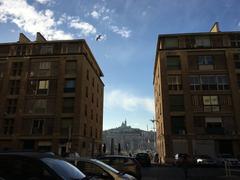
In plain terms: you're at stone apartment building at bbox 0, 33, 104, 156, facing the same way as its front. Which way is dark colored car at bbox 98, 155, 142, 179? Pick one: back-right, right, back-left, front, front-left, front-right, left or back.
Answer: front

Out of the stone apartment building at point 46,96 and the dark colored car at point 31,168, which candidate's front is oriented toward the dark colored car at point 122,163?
the stone apartment building

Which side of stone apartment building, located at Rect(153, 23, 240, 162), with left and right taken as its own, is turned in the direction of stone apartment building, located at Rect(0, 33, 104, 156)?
right

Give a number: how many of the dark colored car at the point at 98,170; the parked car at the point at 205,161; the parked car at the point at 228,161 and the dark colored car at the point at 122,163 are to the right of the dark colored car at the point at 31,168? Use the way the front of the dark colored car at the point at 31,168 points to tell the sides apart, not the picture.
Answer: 0

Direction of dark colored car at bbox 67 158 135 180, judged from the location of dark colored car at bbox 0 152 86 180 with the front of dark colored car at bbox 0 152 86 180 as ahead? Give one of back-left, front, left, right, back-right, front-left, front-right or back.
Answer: left

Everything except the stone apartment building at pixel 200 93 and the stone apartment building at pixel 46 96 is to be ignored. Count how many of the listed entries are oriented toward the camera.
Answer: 2

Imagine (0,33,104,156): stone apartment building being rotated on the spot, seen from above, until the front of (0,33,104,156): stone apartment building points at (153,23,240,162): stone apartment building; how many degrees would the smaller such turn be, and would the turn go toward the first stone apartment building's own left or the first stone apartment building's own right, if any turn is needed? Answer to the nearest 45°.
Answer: approximately 90° to the first stone apartment building's own left

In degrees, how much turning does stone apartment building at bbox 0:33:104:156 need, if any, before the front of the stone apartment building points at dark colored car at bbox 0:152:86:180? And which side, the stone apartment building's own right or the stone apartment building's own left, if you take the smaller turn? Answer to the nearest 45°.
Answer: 0° — it already faces it

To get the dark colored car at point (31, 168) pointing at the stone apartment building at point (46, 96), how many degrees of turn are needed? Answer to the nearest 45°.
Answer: approximately 135° to its left

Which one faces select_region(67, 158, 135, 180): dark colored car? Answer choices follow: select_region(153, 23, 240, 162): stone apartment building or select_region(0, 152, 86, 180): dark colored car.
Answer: the stone apartment building

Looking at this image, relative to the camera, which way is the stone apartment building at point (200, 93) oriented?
toward the camera

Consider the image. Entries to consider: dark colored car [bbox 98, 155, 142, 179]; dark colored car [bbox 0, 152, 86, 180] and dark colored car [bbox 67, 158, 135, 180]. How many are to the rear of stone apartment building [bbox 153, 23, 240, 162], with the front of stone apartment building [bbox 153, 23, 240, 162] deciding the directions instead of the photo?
0

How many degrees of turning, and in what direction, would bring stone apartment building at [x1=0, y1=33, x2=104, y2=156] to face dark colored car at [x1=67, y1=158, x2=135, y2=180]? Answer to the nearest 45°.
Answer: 0° — it already faces it
